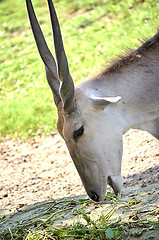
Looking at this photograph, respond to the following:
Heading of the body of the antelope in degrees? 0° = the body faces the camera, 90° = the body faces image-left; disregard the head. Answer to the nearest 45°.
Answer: approximately 90°
